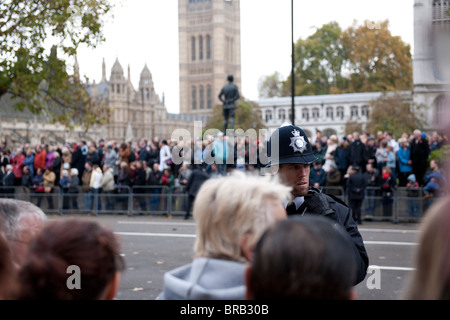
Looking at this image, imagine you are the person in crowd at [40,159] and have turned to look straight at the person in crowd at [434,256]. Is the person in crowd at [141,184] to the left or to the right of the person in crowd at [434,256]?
left

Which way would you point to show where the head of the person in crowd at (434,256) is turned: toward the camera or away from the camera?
away from the camera

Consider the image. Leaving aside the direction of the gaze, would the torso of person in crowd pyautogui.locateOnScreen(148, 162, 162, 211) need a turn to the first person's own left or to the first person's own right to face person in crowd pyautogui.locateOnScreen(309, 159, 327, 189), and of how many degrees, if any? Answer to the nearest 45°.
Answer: approximately 45° to the first person's own left

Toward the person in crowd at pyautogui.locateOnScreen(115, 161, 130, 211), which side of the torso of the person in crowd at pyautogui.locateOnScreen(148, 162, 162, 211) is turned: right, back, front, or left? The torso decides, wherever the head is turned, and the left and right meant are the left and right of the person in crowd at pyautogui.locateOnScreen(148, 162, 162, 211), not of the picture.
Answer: right

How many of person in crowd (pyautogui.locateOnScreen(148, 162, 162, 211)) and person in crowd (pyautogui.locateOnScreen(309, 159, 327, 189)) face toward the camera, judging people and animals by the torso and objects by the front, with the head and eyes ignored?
2

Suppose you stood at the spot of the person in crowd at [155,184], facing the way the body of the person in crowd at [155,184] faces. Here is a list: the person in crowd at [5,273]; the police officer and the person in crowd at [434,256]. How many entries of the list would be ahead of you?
3

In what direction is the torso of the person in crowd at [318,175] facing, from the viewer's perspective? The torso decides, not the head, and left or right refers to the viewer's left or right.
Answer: facing the viewer

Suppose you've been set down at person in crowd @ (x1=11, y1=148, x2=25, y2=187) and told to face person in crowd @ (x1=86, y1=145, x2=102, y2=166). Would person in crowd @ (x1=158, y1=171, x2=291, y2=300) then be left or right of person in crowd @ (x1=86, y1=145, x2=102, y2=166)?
right

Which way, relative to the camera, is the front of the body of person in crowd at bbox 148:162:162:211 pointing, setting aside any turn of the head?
toward the camera

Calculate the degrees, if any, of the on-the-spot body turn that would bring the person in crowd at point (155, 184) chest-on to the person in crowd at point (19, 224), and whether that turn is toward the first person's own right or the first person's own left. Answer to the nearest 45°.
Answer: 0° — they already face them

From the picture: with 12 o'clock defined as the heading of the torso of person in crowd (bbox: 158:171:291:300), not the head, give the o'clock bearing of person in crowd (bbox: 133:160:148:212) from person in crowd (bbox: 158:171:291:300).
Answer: person in crowd (bbox: 133:160:148:212) is roughly at 10 o'clock from person in crowd (bbox: 158:171:291:300).

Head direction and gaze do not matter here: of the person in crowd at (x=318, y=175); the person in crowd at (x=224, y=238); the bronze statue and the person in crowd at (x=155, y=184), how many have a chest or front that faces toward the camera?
2
